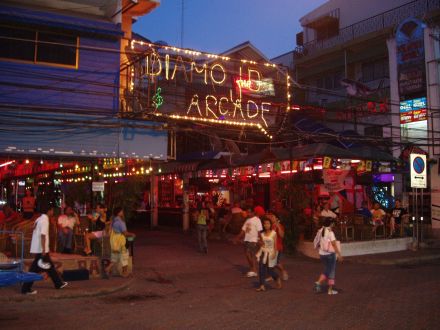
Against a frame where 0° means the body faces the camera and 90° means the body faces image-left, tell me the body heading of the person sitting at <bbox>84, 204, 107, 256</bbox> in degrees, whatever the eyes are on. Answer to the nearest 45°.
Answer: approximately 45°

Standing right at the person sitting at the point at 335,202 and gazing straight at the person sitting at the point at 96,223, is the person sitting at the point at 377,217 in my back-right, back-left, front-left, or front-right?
back-left

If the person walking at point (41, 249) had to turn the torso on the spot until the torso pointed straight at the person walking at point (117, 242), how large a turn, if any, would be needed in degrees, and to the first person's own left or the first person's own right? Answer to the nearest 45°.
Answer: approximately 45° to the first person's own left
